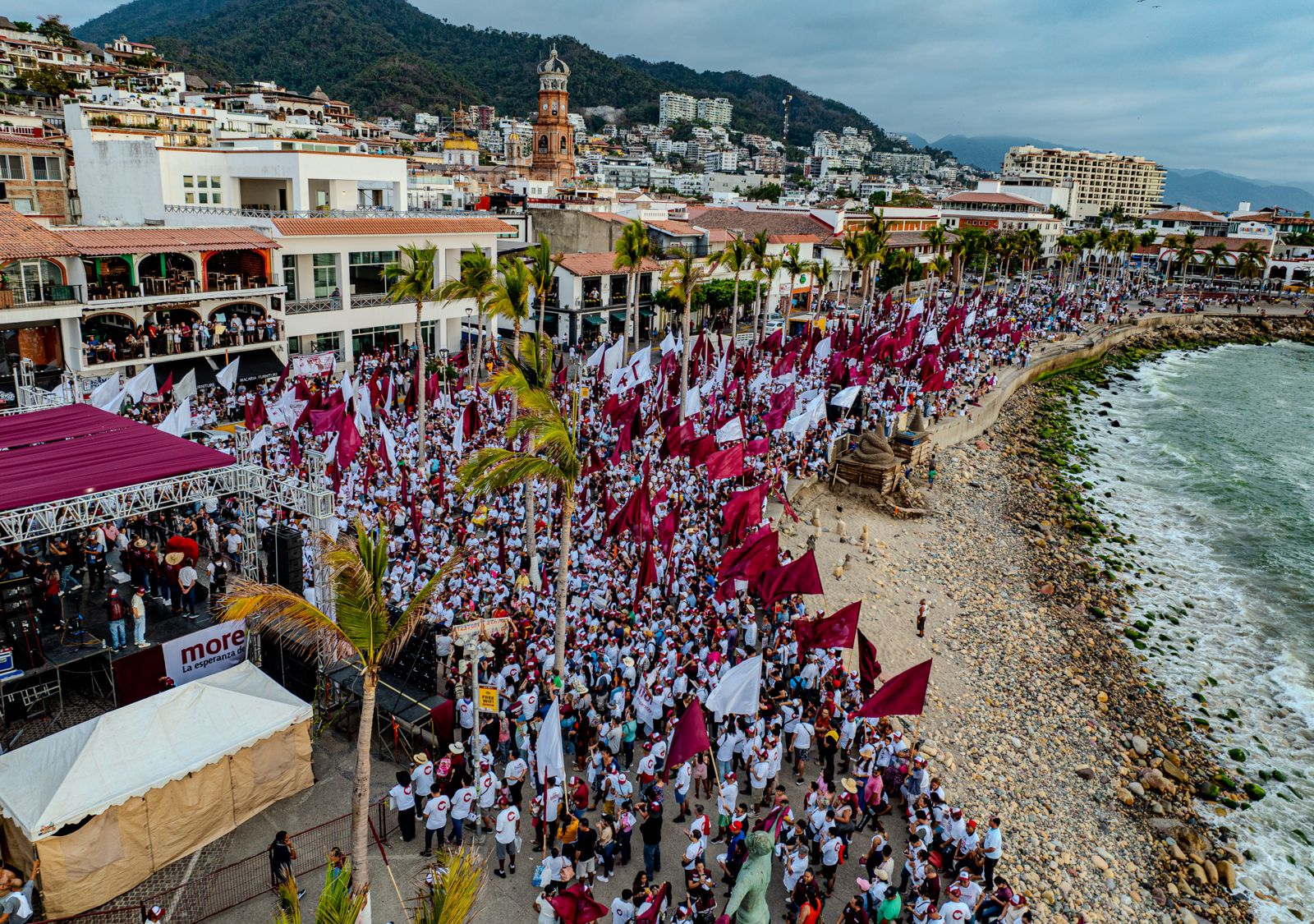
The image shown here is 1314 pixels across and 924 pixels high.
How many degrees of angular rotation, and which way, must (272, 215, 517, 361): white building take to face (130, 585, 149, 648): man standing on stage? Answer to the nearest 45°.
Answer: approximately 45° to its right

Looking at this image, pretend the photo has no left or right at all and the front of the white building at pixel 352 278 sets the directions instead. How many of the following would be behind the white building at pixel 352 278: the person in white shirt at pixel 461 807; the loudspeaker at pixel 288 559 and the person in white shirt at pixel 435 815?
0

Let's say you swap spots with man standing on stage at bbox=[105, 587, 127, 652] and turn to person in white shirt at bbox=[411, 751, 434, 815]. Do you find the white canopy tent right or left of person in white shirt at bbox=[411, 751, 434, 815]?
right

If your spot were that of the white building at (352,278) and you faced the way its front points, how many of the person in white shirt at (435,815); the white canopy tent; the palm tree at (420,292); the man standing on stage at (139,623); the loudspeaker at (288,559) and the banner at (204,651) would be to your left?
0

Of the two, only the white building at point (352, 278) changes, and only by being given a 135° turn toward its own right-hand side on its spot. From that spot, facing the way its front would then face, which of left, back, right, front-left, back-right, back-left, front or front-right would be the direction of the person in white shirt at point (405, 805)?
left

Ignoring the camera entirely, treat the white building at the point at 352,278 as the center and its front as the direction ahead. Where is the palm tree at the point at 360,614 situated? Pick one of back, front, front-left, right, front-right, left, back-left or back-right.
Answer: front-right

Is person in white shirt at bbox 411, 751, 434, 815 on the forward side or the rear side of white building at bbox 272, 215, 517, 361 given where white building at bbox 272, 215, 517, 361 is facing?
on the forward side

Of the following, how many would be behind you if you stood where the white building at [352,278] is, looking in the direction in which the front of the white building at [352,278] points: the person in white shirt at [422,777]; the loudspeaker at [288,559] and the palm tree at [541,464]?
0

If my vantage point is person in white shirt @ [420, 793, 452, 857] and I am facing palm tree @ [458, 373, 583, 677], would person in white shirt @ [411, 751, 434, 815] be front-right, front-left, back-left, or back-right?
front-left

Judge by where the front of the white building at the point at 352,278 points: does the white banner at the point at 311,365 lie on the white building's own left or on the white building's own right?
on the white building's own right

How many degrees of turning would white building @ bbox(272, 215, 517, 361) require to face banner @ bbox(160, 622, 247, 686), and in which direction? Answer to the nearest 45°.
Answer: approximately 45° to its right

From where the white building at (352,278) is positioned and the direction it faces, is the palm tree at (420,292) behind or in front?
in front

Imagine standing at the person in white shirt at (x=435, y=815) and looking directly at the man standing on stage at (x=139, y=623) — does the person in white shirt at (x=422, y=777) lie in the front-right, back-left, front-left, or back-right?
front-right

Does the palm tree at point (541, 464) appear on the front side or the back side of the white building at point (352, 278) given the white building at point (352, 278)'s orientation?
on the front side

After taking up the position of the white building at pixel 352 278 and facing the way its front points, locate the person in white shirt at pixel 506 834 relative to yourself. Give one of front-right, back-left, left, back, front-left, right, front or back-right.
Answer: front-right

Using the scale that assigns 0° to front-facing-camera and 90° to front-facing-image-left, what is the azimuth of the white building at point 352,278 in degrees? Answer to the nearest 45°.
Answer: approximately 315°

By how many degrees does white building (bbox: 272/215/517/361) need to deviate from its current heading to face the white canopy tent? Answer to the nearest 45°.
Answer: approximately 45° to its right

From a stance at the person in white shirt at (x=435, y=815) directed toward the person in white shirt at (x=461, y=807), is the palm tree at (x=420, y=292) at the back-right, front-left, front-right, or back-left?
front-left
